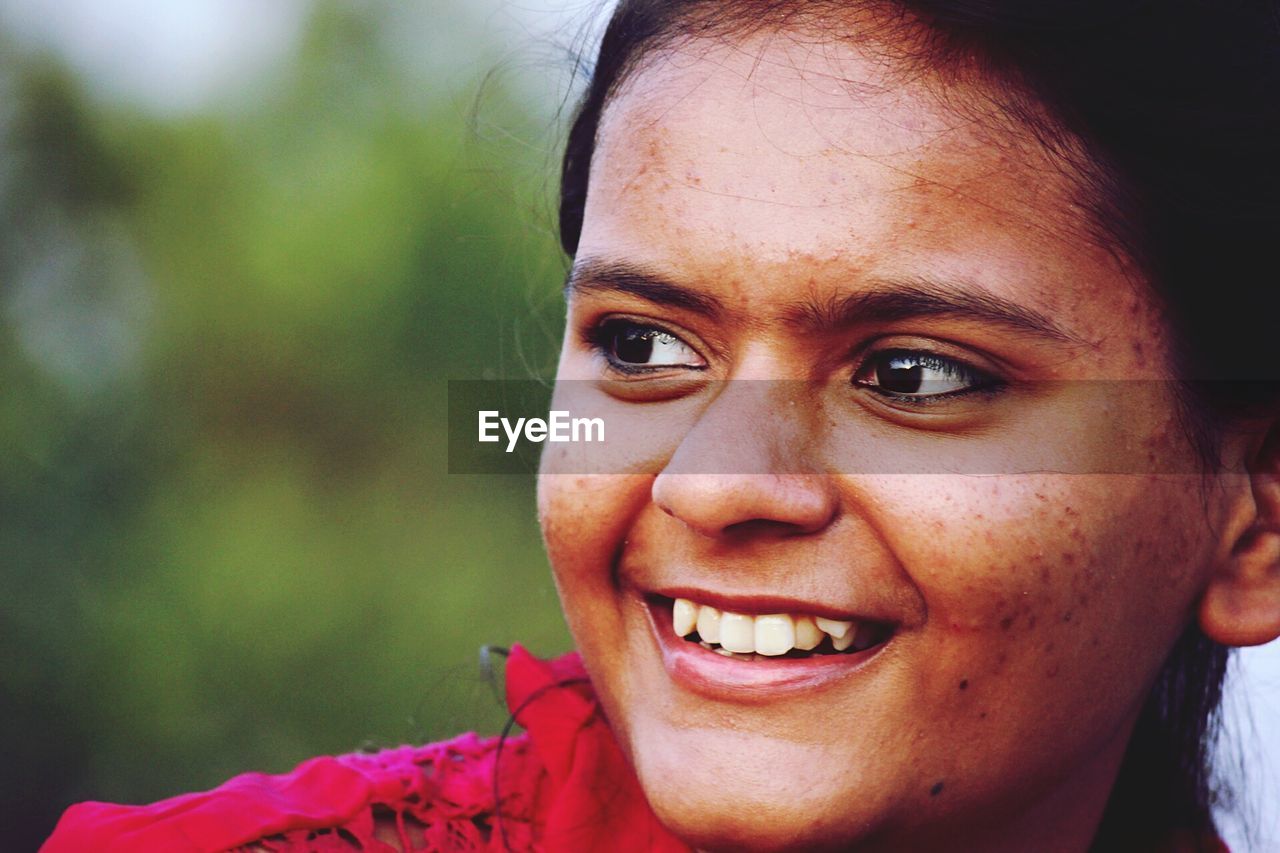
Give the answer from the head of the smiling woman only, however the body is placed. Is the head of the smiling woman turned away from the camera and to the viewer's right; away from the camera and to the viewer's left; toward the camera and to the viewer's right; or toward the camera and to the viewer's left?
toward the camera and to the viewer's left
